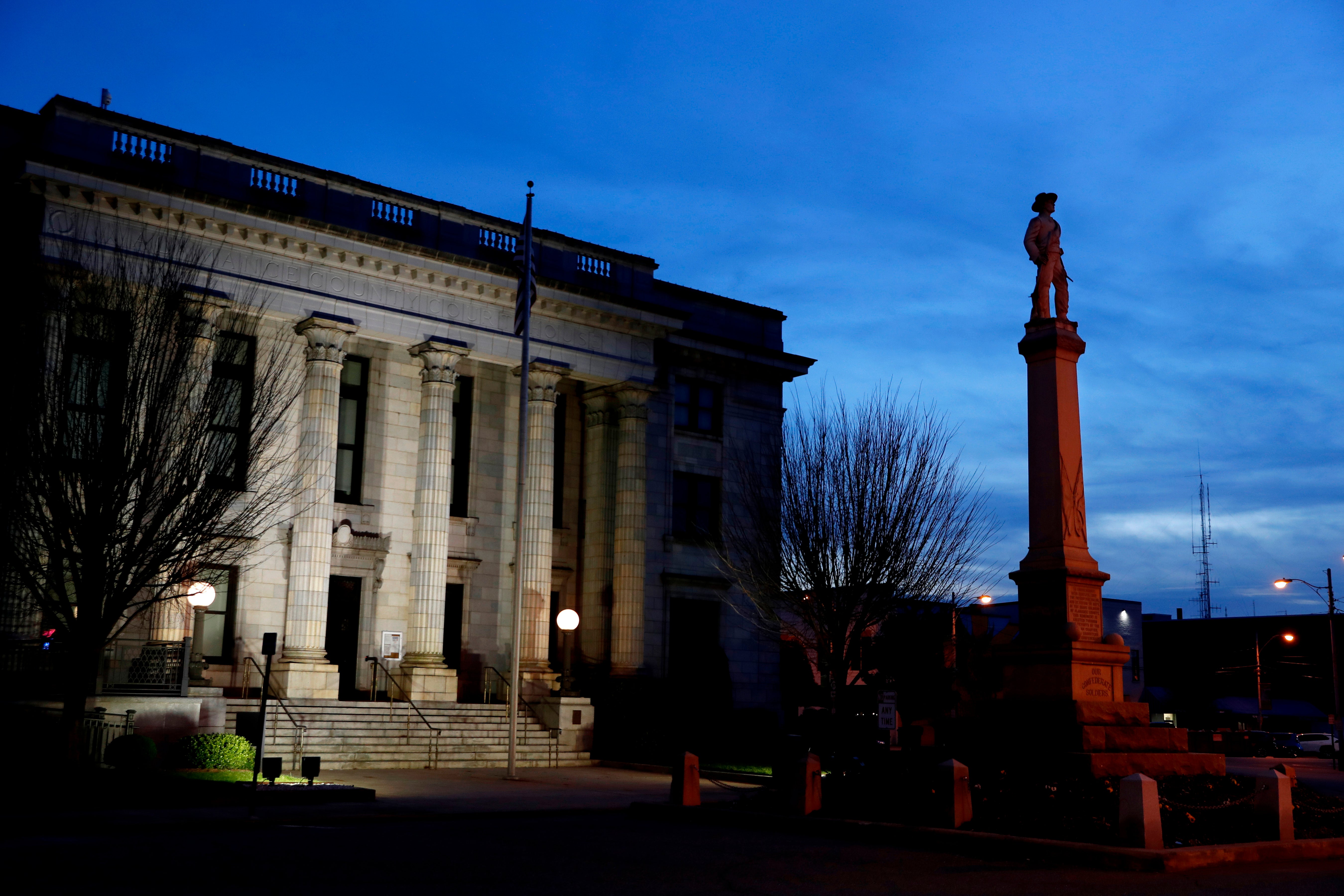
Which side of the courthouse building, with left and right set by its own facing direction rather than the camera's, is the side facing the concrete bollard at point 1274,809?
front

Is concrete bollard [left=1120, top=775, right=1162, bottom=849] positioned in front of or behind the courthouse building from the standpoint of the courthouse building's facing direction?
in front

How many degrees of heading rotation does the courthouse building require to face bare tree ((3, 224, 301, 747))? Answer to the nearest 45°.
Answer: approximately 90° to its right

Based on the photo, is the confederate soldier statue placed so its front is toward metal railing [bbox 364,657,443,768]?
no

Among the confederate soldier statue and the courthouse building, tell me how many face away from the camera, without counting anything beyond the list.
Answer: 0

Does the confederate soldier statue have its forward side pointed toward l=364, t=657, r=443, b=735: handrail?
no
